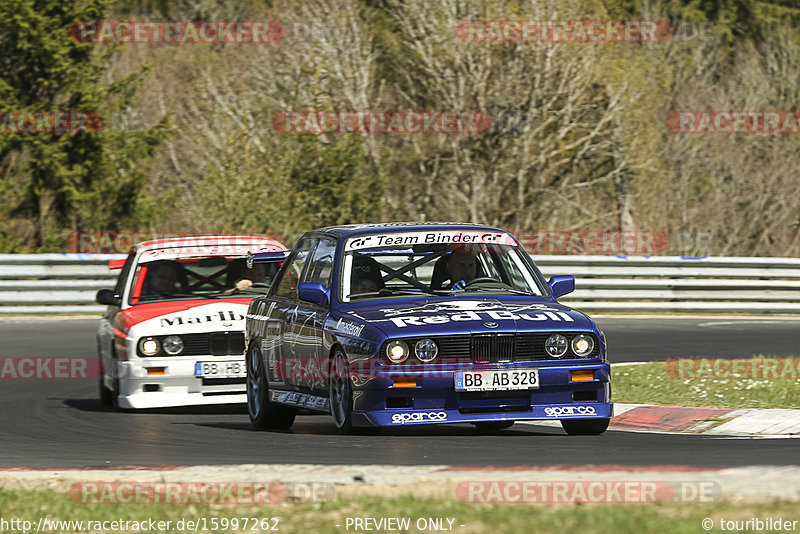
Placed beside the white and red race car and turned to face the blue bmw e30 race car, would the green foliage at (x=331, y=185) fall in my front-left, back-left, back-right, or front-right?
back-left

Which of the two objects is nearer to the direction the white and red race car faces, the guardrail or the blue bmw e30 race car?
the blue bmw e30 race car

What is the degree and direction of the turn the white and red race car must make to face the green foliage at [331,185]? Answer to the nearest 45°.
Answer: approximately 180°

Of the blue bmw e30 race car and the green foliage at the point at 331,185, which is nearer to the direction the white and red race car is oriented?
the blue bmw e30 race car

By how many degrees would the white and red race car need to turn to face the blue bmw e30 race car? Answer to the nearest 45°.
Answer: approximately 45° to its left

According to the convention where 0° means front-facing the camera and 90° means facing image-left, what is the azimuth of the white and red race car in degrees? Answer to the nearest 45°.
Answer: approximately 0°
